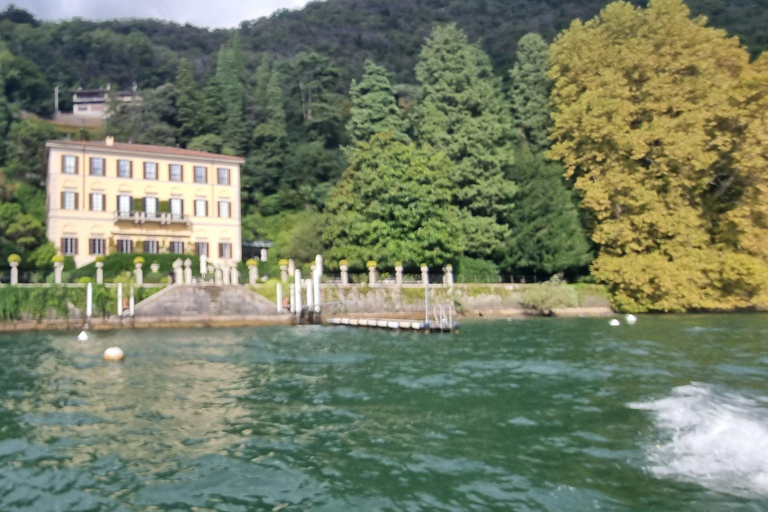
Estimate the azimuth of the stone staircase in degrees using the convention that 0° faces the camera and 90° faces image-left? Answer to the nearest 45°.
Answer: approximately 0°

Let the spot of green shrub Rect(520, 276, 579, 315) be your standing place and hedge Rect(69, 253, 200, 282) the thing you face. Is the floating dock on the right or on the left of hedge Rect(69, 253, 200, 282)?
left

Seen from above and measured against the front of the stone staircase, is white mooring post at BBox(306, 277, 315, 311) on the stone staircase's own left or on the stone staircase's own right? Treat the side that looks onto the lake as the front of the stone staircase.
on the stone staircase's own left

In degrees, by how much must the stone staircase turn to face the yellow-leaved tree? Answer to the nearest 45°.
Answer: approximately 90° to its left

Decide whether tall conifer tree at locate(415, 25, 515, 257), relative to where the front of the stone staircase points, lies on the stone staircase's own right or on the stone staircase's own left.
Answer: on the stone staircase's own left

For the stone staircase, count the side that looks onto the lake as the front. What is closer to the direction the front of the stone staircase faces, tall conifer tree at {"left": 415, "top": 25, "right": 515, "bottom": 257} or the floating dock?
the floating dock

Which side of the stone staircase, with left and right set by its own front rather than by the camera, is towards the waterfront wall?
left

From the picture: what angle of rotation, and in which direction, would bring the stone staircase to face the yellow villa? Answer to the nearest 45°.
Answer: approximately 180°

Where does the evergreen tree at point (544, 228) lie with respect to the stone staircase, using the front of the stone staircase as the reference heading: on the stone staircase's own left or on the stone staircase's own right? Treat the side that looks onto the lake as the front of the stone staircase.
on the stone staircase's own left

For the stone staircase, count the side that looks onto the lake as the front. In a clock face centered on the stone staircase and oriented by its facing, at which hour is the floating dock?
The floating dock is roughly at 10 o'clock from the stone staircase.

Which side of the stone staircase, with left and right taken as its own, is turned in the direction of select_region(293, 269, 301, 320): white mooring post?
left

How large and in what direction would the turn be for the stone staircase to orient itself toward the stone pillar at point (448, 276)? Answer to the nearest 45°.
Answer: approximately 90° to its left
